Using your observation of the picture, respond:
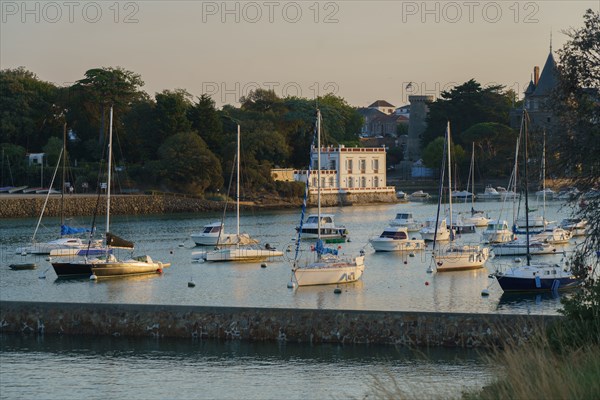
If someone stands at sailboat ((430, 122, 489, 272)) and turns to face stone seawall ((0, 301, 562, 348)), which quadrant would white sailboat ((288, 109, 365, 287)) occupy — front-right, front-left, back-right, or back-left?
front-right

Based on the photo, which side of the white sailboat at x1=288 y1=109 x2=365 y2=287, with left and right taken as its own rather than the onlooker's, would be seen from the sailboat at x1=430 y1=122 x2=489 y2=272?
back

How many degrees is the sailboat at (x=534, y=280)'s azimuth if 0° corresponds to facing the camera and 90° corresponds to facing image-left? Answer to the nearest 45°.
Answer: approximately 90°

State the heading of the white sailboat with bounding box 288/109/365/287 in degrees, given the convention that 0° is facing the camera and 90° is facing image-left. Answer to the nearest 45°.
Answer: approximately 45°

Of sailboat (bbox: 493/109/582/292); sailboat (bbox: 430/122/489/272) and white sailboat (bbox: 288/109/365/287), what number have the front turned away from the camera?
0

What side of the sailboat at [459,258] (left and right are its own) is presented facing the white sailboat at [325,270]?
front

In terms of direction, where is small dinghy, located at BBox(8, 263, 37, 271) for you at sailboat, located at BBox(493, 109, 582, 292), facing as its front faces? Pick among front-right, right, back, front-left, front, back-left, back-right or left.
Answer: front

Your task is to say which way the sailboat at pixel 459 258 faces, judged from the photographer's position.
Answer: facing the viewer and to the left of the viewer

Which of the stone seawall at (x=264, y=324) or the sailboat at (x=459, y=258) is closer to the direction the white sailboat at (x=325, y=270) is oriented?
the stone seawall

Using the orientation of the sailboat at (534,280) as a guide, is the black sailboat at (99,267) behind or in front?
in front

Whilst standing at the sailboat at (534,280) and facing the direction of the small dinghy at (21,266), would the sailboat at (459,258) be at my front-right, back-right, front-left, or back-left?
front-right

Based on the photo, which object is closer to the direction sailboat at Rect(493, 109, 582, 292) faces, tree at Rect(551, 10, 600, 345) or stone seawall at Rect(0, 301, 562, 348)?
the stone seawall

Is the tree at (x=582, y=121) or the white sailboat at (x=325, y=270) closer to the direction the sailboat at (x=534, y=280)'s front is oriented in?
the white sailboat

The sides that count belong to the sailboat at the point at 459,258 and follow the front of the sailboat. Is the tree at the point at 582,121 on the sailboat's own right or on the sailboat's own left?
on the sailboat's own left

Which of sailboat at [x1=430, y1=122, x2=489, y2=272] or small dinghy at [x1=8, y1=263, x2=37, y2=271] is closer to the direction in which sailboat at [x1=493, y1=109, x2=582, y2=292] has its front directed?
the small dinghy

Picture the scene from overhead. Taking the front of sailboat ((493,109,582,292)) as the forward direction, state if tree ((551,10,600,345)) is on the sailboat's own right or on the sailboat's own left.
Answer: on the sailboat's own left
